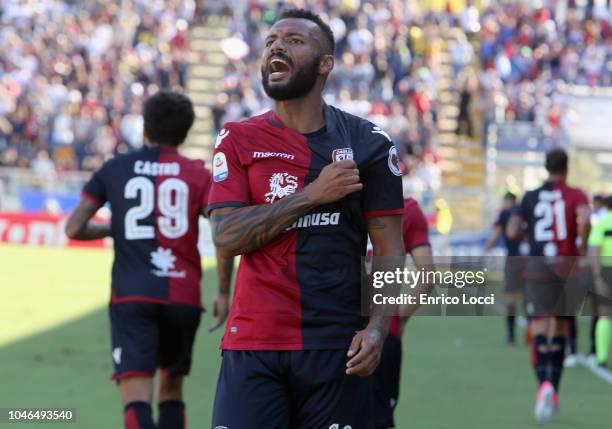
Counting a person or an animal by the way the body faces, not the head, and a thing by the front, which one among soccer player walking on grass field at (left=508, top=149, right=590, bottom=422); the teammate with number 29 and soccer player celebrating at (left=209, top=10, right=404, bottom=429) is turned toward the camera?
soccer player celebrating at (left=209, top=10, right=404, bottom=429)

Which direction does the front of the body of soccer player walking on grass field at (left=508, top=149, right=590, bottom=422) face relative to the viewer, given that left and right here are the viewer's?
facing away from the viewer

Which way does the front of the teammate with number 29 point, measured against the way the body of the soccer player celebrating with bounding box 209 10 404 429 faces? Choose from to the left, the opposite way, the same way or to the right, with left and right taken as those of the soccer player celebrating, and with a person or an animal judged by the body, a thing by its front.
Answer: the opposite way

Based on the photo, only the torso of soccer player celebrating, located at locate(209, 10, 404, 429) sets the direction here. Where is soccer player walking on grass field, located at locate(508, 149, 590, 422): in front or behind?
behind

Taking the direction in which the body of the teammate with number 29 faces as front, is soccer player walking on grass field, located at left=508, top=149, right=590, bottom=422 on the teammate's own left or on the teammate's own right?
on the teammate's own right

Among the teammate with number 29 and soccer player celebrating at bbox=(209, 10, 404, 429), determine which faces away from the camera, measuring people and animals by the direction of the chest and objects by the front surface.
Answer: the teammate with number 29

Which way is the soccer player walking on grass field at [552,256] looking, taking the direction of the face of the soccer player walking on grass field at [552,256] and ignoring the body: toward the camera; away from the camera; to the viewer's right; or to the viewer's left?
away from the camera

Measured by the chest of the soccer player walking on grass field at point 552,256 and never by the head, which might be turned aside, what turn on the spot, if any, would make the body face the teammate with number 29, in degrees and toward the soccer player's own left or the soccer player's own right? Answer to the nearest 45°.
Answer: approximately 135° to the soccer player's own left

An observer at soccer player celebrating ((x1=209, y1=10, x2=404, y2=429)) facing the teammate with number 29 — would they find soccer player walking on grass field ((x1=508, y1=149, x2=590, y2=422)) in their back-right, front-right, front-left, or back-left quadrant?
front-right

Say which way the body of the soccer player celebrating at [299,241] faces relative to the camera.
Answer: toward the camera

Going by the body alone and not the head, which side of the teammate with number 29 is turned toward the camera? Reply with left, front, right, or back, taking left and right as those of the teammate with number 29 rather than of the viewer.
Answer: back

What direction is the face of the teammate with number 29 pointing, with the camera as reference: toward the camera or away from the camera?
away from the camera

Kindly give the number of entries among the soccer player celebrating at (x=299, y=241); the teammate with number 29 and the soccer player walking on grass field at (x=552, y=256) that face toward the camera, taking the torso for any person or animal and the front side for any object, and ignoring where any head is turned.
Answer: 1

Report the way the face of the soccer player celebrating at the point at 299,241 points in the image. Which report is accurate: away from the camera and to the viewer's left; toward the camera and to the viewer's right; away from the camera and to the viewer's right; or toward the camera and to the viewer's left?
toward the camera and to the viewer's left

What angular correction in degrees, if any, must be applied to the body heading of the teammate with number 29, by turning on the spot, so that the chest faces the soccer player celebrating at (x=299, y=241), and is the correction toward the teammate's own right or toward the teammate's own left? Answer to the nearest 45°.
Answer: approximately 180°

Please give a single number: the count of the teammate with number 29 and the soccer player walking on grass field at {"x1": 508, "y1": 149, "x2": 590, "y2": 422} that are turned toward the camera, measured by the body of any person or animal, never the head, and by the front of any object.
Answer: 0
